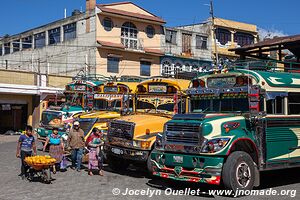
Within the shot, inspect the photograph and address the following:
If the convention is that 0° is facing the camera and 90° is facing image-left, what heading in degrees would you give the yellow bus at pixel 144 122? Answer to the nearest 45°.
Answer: approximately 45°

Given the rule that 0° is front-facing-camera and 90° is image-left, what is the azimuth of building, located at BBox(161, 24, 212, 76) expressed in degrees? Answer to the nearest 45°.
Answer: approximately 0°

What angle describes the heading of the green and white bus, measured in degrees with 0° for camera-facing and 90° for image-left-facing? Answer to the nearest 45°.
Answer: approximately 45°

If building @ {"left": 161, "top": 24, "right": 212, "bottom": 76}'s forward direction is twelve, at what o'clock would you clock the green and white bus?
The green and white bus is roughly at 12 o'clock from the building.

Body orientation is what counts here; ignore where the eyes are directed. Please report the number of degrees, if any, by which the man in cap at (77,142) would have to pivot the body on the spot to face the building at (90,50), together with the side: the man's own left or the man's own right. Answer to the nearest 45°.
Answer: approximately 180°

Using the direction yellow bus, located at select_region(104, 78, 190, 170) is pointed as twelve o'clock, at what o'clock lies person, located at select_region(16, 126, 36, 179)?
The person is roughly at 1 o'clock from the yellow bus.

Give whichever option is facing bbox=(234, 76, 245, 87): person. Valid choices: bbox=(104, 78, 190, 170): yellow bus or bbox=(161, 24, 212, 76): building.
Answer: the building

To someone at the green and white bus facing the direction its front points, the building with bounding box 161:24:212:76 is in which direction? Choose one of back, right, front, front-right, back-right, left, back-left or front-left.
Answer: back-right

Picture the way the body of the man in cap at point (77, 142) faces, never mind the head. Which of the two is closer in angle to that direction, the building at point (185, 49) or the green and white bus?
the green and white bus

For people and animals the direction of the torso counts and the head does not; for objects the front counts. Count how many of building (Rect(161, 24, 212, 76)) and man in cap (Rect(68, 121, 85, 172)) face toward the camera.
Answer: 2

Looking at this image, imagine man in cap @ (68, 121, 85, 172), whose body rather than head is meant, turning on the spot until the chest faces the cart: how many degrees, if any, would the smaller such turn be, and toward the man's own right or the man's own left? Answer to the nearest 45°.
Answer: approximately 45° to the man's own right

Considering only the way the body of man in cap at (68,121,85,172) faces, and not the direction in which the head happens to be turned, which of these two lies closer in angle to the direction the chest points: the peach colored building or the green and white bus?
the green and white bus
